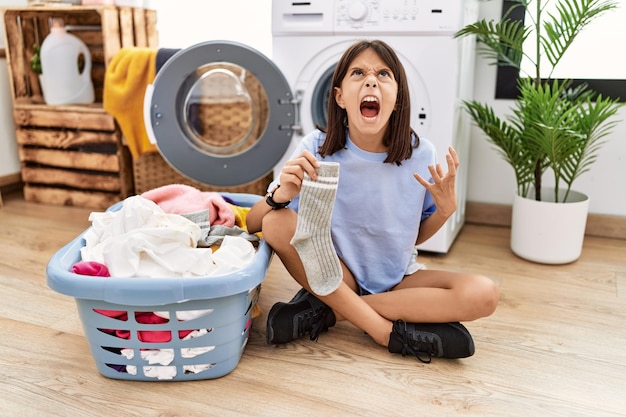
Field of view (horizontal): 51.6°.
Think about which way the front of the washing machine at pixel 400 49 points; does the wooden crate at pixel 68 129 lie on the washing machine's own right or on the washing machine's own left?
on the washing machine's own right

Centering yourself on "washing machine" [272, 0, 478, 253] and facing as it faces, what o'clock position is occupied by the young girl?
The young girl is roughly at 12 o'clock from the washing machine.

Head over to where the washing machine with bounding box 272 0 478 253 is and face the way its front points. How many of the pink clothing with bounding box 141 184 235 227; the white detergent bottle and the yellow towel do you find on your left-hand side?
0

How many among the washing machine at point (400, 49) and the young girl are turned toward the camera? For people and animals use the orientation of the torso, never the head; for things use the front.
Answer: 2

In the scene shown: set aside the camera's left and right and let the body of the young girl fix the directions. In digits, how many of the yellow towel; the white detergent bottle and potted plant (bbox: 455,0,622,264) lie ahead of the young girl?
0

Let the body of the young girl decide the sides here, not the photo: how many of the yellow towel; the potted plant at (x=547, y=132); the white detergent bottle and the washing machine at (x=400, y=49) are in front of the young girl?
0

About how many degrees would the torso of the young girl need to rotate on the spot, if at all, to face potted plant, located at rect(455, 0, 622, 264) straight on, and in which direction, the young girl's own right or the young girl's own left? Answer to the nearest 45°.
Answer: approximately 135° to the young girl's own left

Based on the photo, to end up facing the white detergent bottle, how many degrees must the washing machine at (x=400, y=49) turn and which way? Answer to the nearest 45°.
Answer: approximately 90° to its right

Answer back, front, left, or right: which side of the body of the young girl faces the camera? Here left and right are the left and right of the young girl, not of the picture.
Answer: front

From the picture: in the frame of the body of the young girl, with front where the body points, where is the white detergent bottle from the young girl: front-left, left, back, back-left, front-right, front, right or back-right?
back-right

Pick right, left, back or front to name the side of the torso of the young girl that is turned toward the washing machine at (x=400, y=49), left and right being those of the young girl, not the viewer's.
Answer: back

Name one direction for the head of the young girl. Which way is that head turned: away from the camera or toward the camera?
toward the camera

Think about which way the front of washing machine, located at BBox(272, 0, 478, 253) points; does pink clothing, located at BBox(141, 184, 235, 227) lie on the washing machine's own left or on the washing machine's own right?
on the washing machine's own right

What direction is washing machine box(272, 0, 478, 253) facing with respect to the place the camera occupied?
facing the viewer

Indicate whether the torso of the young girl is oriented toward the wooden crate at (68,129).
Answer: no
